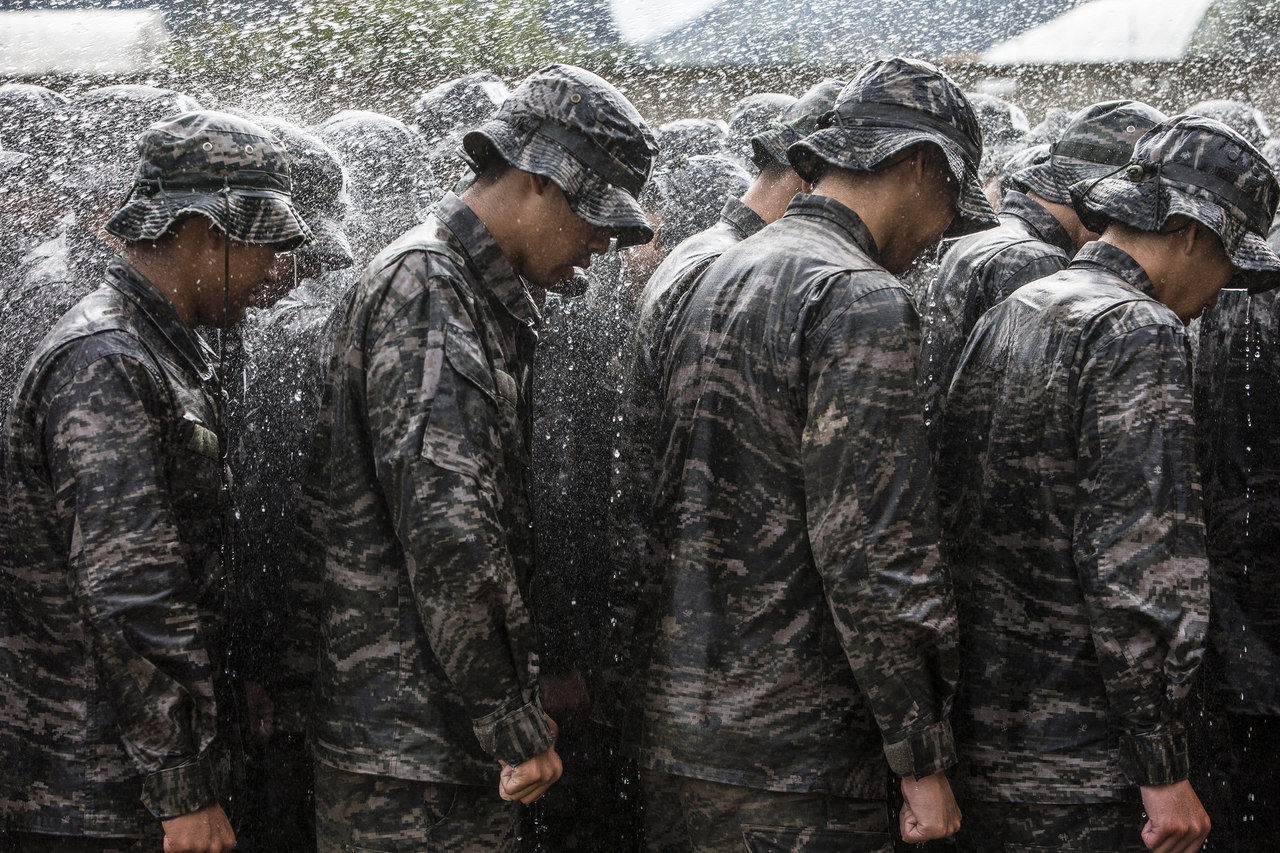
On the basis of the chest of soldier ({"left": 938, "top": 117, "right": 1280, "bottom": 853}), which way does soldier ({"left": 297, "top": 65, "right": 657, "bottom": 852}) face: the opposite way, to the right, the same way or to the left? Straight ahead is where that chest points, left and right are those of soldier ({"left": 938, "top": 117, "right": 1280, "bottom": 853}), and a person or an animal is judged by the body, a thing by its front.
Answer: the same way

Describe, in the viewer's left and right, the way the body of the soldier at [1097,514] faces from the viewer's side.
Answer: facing away from the viewer and to the right of the viewer

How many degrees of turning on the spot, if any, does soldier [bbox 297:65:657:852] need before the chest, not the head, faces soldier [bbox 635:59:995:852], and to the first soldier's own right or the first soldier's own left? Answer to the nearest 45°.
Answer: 0° — they already face them

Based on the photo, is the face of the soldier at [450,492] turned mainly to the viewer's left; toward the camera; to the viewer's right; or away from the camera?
to the viewer's right

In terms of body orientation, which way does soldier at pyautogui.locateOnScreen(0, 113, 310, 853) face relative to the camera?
to the viewer's right

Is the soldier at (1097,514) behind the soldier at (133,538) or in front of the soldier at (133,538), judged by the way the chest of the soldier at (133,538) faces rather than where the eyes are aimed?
in front

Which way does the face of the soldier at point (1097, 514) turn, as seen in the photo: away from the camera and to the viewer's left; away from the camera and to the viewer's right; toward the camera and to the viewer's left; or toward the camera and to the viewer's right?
away from the camera and to the viewer's right

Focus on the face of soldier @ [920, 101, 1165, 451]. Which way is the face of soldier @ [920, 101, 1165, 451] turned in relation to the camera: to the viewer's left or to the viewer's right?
to the viewer's right

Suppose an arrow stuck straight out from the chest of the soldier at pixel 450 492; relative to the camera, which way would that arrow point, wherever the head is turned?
to the viewer's right

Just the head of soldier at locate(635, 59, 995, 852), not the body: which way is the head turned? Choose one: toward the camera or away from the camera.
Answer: away from the camera

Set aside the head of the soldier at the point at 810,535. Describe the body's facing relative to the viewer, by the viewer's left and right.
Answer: facing away from the viewer and to the right of the viewer

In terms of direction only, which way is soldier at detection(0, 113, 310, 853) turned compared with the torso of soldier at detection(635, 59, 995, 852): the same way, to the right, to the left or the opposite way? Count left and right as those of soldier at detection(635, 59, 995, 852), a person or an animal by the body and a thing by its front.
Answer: the same way

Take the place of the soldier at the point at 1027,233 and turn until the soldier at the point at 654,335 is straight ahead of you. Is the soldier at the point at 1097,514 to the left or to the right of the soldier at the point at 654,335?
left

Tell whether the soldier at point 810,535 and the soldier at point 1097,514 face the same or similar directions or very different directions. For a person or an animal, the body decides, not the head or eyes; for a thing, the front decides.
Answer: same or similar directions

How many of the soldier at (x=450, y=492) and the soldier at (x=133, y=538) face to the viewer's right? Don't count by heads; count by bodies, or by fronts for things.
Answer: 2

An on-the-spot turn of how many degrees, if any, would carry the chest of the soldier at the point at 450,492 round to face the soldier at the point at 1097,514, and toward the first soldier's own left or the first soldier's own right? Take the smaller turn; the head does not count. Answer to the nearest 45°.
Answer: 0° — they already face them

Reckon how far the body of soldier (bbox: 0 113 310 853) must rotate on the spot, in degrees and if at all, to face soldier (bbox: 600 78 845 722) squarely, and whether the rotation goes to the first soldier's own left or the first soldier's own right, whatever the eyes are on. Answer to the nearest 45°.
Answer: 0° — they already face them
